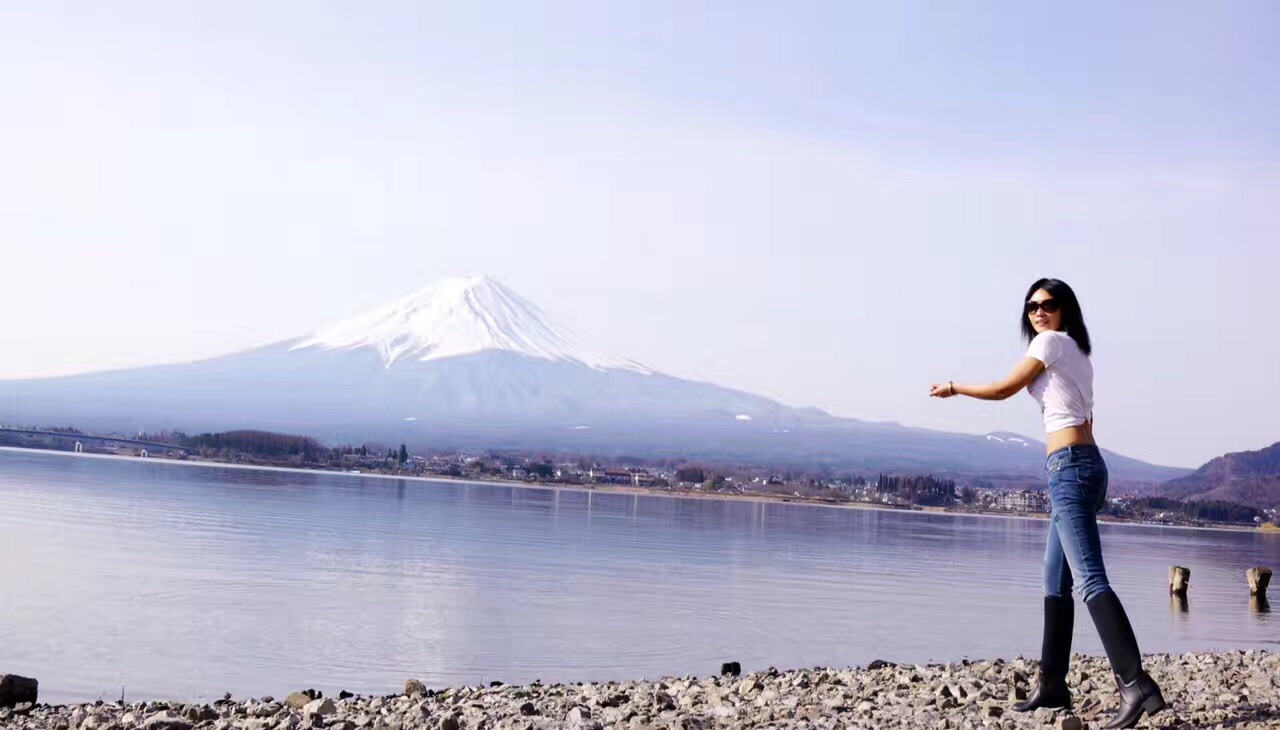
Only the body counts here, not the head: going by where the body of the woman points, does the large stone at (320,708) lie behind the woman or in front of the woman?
in front

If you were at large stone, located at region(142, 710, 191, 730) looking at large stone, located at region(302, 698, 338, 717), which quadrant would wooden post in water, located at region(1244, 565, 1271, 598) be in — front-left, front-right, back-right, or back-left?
front-left

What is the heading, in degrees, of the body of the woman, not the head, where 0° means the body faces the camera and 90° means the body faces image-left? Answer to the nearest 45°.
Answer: approximately 90°

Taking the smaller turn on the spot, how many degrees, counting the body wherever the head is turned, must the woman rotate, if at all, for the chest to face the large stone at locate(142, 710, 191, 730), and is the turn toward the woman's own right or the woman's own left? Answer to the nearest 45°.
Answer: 0° — they already face it

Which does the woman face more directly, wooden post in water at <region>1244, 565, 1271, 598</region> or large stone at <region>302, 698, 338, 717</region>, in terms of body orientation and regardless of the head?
the large stone

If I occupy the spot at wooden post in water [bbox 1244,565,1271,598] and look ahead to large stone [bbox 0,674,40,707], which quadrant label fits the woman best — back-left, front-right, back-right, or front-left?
front-left

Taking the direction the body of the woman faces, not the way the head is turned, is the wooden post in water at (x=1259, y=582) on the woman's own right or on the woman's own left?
on the woman's own right
